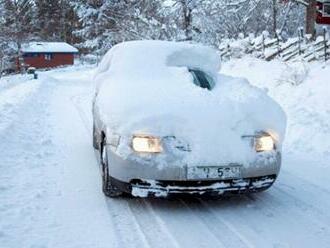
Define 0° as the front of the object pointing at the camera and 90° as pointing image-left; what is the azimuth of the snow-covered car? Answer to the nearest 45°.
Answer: approximately 315°

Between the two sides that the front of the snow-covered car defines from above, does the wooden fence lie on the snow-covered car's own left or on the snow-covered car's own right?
on the snow-covered car's own left

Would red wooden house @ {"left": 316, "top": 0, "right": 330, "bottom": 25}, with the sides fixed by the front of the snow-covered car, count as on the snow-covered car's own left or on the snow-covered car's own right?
on the snow-covered car's own left
